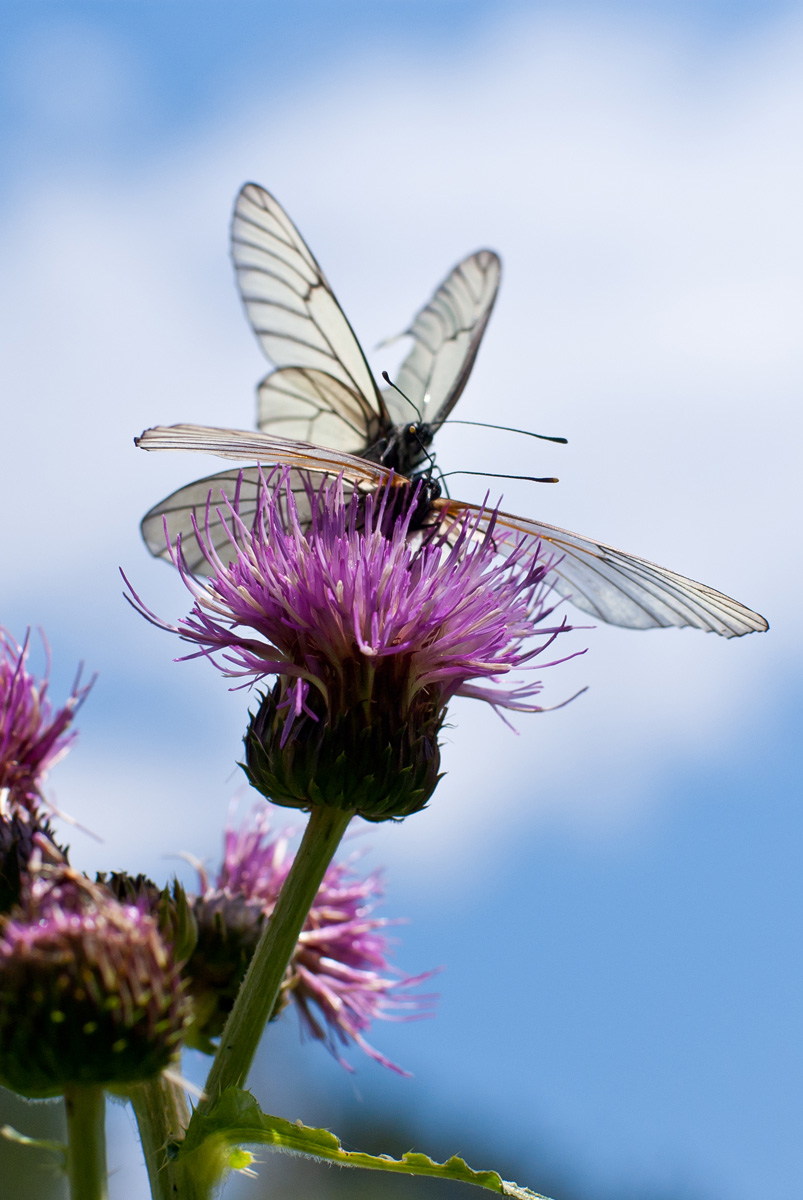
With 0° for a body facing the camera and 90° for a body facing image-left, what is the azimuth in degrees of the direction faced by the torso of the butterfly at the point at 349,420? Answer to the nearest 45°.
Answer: approximately 315°
